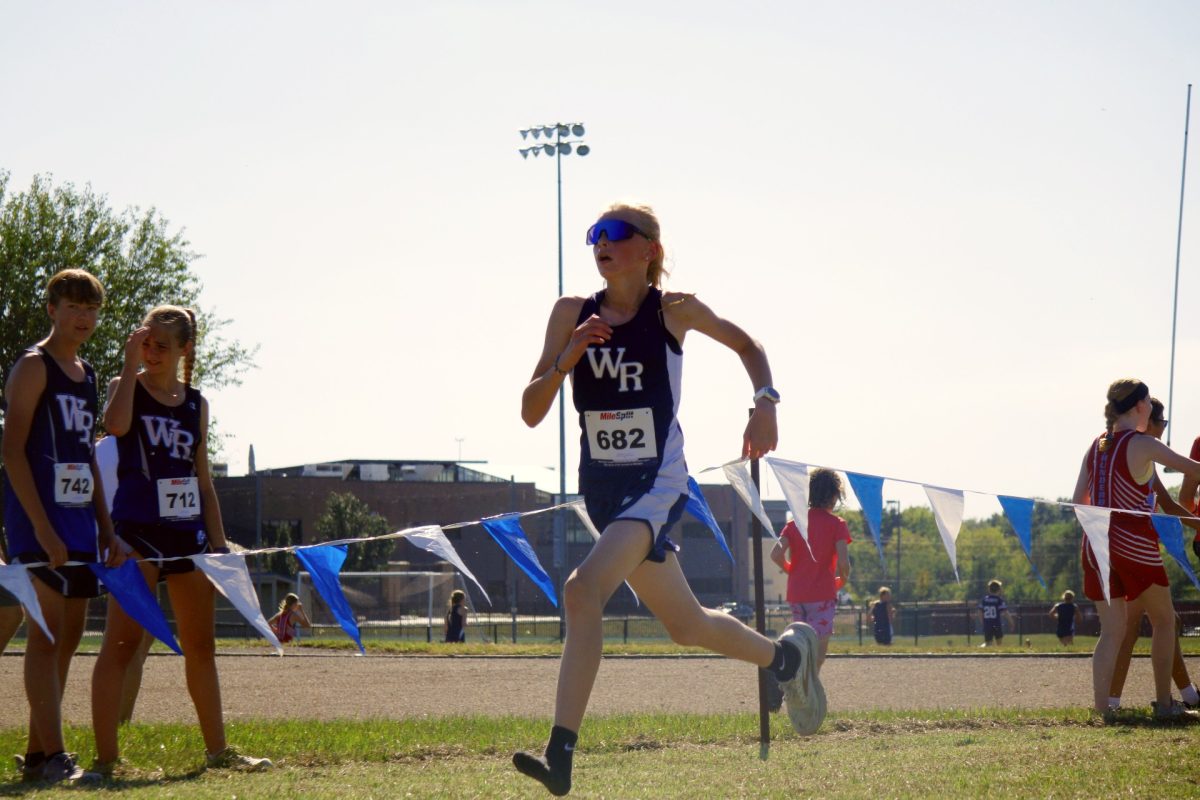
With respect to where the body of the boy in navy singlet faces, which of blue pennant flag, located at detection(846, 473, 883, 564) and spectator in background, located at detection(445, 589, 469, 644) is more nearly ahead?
the blue pennant flag

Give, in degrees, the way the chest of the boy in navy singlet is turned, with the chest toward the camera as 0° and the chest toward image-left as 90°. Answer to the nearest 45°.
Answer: approximately 315°

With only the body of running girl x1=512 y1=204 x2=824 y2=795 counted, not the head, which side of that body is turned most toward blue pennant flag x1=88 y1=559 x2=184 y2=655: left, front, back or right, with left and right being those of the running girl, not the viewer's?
right

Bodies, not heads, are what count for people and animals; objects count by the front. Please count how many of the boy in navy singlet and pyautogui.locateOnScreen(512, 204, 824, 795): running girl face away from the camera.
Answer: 0

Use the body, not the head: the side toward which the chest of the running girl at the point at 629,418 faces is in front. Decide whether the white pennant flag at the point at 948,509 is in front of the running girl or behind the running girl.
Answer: behind

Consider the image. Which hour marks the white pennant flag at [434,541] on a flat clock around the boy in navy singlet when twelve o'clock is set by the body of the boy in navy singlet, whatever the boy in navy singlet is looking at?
The white pennant flag is roughly at 9 o'clock from the boy in navy singlet.

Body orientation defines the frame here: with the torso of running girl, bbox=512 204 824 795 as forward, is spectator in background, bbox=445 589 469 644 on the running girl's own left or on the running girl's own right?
on the running girl's own right

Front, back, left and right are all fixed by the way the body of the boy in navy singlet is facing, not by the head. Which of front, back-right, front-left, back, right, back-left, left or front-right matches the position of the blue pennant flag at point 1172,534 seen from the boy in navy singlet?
front-left
